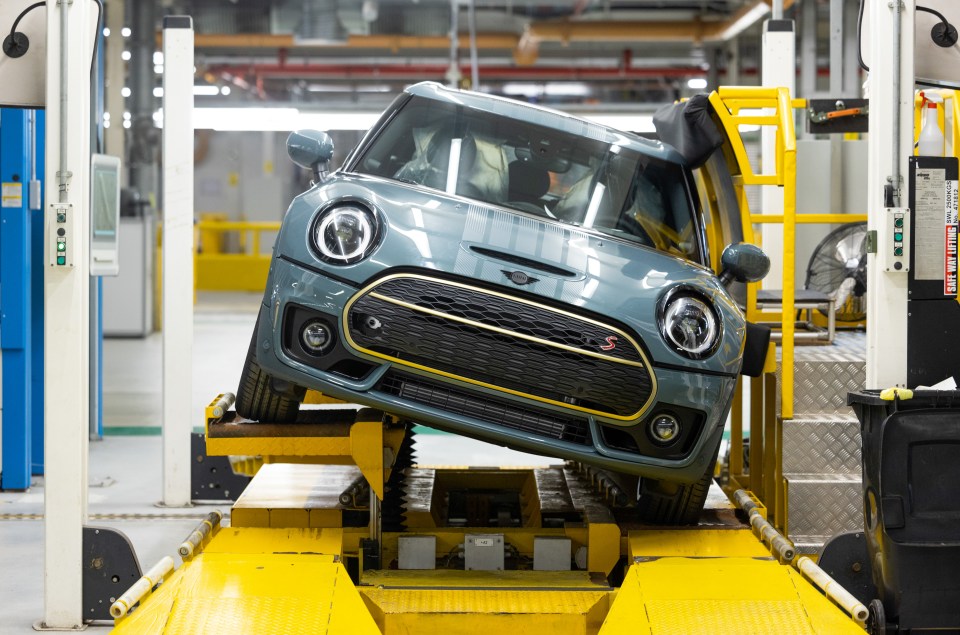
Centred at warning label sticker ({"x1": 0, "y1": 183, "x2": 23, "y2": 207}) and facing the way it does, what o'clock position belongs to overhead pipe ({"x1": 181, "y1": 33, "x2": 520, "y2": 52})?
The overhead pipe is roughly at 7 o'clock from the warning label sticker.

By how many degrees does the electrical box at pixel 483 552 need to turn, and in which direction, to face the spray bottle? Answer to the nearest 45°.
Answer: approximately 135° to its left

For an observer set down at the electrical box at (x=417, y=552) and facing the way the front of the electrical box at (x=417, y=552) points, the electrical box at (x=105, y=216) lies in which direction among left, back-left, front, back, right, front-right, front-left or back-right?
back-right

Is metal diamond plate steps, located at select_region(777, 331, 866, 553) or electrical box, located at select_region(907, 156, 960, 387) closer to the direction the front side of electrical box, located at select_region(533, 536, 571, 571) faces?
the electrical box

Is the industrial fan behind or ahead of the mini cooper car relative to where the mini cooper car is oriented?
behind

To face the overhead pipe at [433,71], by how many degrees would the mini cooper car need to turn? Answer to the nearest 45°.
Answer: approximately 180°

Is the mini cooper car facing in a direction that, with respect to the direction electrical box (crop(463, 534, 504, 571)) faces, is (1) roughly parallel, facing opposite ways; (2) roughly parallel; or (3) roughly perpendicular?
roughly parallel

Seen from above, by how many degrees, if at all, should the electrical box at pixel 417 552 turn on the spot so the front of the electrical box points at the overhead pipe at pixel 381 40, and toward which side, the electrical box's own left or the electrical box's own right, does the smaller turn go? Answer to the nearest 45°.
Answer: approximately 180°

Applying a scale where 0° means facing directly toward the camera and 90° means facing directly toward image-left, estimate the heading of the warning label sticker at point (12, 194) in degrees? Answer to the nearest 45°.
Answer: approximately 0°

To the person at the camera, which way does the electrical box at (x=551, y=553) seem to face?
facing the viewer

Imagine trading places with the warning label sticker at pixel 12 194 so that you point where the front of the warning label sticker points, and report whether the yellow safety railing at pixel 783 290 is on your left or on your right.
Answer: on your left
